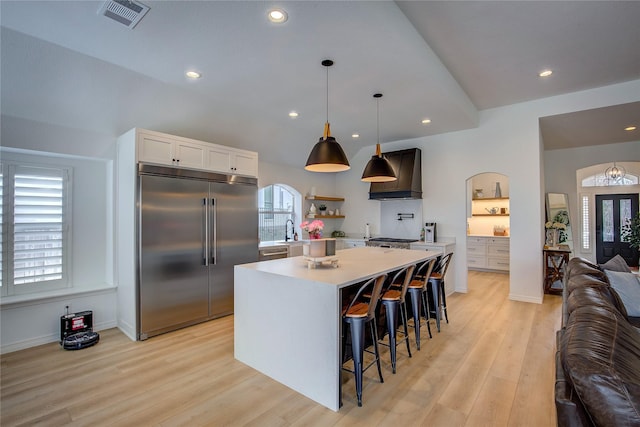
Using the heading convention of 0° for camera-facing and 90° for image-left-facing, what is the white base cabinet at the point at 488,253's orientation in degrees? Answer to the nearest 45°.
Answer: approximately 0°

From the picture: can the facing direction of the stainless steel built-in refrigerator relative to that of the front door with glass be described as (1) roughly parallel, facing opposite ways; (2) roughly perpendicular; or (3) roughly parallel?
roughly perpendicular

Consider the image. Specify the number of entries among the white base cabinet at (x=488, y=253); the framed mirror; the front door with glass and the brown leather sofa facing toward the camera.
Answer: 3

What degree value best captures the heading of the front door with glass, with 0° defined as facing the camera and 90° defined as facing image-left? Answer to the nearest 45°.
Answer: approximately 0°

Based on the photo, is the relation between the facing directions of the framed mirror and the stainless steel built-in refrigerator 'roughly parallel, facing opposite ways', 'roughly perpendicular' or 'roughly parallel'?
roughly perpendicular

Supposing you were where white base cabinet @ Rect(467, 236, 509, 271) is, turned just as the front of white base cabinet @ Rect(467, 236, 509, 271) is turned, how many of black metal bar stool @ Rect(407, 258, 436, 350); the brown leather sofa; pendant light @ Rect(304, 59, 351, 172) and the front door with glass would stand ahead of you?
3
